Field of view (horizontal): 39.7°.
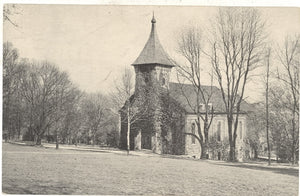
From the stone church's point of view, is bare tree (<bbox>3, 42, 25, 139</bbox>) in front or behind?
in front

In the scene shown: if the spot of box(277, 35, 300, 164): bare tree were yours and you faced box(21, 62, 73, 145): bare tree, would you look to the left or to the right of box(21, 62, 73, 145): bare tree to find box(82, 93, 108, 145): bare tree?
right

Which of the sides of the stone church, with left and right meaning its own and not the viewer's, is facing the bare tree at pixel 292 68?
left

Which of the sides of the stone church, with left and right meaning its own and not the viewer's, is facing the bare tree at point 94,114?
right

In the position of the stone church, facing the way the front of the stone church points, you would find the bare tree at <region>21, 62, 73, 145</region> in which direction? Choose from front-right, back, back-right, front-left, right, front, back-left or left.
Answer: front

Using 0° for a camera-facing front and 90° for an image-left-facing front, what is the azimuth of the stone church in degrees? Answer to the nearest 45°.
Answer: approximately 45°

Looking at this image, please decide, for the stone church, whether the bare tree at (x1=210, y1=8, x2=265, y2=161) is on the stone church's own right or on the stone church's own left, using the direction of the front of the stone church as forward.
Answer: on the stone church's own left
